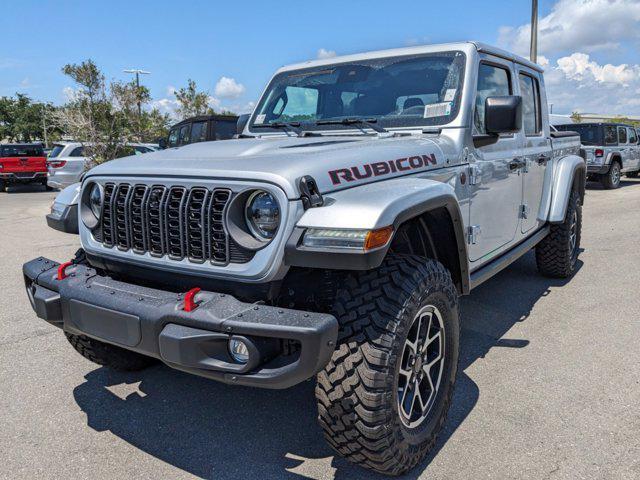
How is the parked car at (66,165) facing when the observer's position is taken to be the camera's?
facing away from the viewer and to the right of the viewer

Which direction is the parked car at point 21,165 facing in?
away from the camera

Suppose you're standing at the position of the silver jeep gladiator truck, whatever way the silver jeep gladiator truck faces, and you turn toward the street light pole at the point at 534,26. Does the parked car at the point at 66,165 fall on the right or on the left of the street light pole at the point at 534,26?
left

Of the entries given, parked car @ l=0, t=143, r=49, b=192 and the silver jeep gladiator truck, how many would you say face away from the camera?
1

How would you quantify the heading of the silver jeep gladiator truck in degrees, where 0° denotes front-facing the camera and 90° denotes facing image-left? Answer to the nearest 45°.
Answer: approximately 45°

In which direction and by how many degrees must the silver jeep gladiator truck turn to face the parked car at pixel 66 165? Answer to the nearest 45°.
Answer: approximately 90° to its right

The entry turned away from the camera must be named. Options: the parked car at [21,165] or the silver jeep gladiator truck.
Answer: the parked car

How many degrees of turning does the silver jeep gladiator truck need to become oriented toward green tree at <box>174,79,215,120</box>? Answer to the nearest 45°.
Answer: approximately 135° to its right

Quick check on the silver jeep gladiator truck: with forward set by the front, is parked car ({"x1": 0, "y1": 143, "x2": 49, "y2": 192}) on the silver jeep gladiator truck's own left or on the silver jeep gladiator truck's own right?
on the silver jeep gladiator truck's own right

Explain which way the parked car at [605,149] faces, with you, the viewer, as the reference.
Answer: facing away from the viewer and to the right of the viewer

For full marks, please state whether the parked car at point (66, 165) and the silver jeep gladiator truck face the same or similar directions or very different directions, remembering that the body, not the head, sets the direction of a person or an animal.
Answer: very different directions

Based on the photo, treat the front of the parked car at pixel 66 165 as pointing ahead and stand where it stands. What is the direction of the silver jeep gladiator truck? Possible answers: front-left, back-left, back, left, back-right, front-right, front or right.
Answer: back-right
